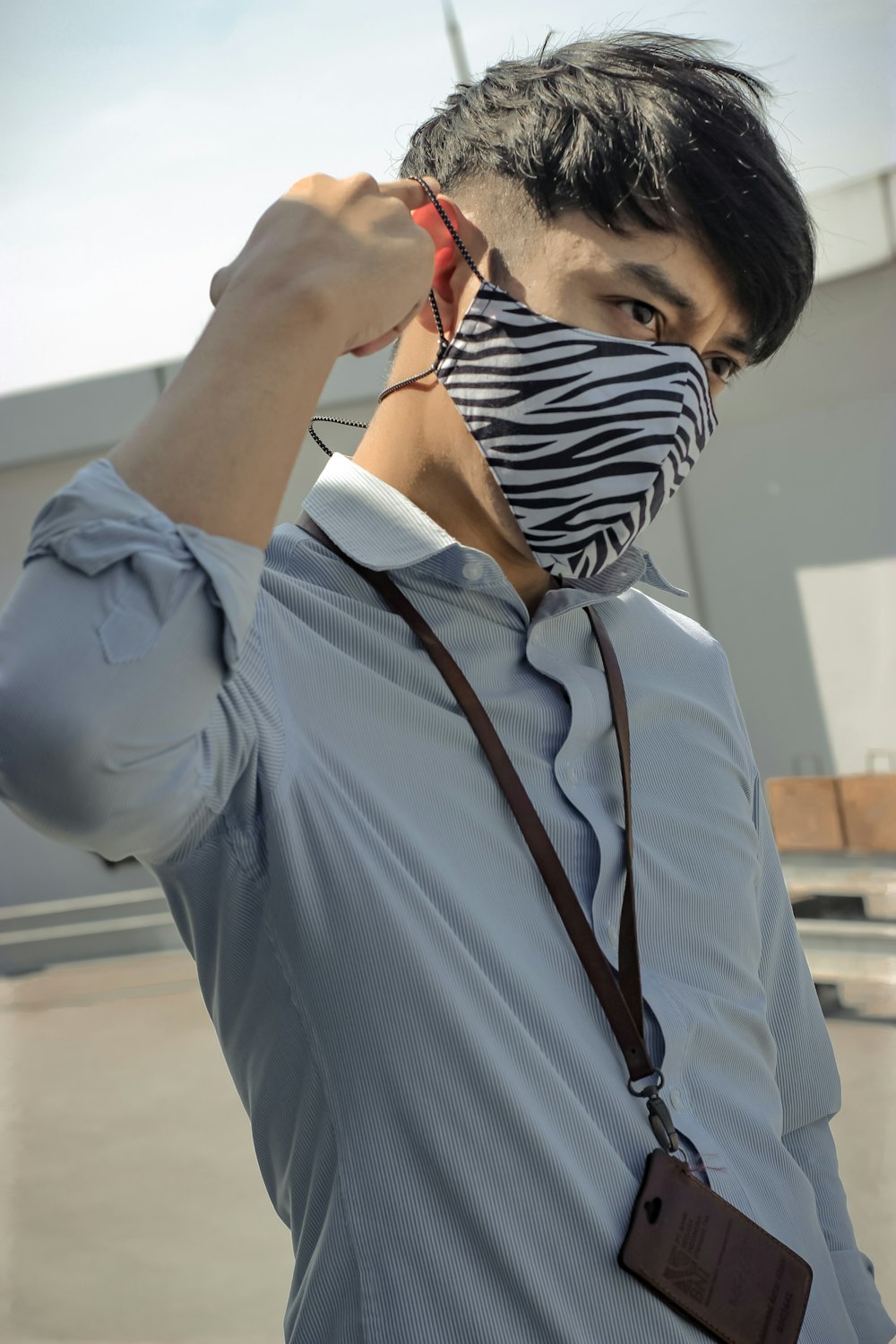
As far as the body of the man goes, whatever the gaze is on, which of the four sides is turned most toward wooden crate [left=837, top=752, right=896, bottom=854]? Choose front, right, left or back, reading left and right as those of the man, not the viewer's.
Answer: left

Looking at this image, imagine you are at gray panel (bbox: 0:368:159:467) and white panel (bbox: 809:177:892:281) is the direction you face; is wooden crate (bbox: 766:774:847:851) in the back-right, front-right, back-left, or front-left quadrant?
front-right

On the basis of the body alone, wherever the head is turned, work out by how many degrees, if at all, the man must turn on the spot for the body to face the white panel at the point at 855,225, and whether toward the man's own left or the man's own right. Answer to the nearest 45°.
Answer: approximately 90° to the man's own left

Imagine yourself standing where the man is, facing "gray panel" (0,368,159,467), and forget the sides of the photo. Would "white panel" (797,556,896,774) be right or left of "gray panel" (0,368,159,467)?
right

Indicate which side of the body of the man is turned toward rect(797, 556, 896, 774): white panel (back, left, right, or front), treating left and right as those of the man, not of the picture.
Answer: left

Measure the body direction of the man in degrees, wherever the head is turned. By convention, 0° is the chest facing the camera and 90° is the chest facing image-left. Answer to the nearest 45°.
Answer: approximately 315°

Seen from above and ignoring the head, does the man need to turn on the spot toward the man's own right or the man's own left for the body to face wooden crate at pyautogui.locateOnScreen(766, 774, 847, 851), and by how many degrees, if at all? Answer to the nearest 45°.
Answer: approximately 135° to the man's own left

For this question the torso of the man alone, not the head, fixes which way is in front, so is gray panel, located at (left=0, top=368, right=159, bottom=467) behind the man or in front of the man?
behind
